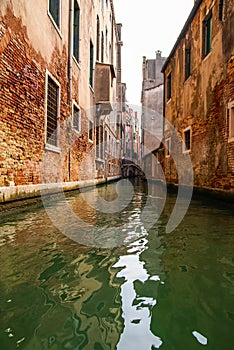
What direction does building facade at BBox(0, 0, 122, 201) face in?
to the viewer's right

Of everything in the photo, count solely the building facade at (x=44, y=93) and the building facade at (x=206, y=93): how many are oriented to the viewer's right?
1

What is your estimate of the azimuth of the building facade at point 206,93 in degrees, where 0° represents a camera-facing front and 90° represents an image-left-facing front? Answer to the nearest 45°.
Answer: approximately 90°

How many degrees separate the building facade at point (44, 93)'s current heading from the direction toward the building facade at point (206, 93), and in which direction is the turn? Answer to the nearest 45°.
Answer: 0° — it already faces it
